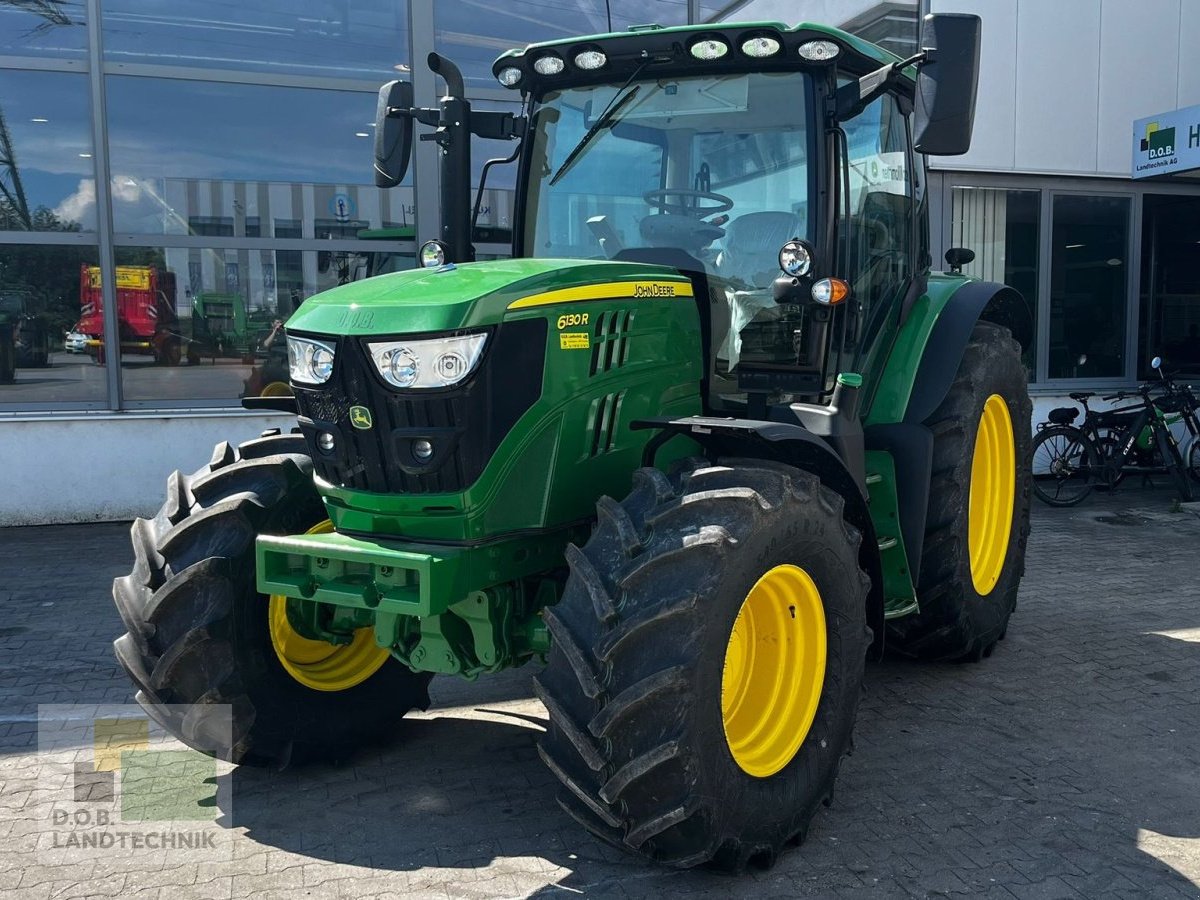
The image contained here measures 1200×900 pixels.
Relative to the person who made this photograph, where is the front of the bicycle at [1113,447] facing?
facing to the right of the viewer

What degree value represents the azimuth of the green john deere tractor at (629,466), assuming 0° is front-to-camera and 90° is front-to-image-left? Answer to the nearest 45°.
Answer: approximately 45°

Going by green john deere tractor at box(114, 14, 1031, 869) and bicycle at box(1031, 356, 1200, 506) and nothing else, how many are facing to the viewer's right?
1

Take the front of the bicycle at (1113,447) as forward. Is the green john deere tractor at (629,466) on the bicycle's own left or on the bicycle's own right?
on the bicycle's own right

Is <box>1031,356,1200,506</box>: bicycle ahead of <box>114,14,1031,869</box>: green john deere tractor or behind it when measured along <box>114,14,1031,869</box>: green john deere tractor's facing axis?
behind

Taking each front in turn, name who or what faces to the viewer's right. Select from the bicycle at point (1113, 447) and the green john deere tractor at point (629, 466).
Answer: the bicycle
